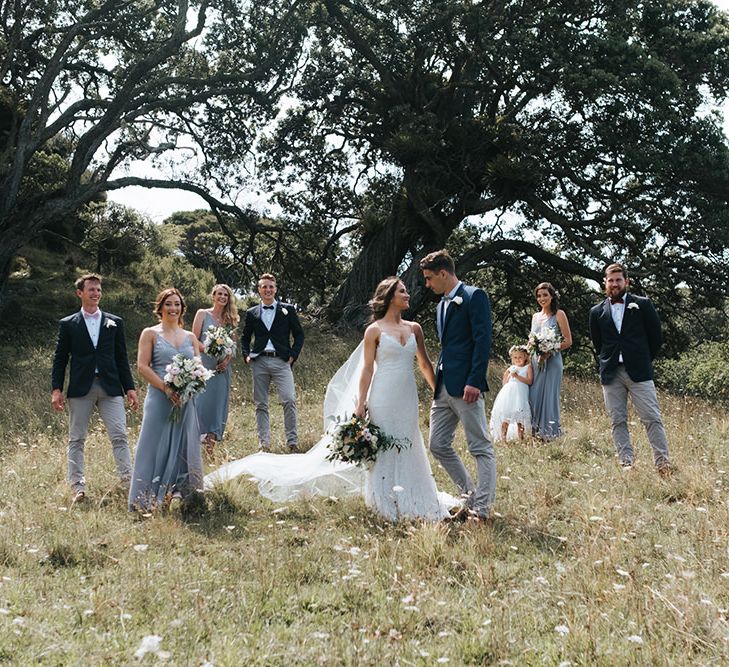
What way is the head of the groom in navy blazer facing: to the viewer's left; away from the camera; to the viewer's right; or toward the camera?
to the viewer's left

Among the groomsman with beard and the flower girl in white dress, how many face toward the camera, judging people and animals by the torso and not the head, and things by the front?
2

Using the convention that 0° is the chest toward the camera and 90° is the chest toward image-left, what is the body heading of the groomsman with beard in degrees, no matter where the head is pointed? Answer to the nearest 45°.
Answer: approximately 0°

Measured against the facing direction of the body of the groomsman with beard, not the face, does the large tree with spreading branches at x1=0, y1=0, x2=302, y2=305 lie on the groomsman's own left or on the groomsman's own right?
on the groomsman's own right

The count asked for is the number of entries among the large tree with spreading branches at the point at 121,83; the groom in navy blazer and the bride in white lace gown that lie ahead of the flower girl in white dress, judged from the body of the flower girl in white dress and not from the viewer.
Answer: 2

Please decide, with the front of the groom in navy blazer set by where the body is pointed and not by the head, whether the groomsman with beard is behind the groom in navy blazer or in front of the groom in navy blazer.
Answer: behind

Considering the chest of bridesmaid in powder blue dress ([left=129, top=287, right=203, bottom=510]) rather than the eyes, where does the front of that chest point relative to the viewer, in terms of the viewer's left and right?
facing the viewer and to the right of the viewer

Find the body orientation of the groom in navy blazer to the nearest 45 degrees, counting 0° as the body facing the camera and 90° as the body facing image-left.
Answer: approximately 45°

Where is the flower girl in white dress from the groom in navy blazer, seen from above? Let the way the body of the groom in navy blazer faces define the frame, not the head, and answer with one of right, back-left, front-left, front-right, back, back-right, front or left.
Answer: back-right
